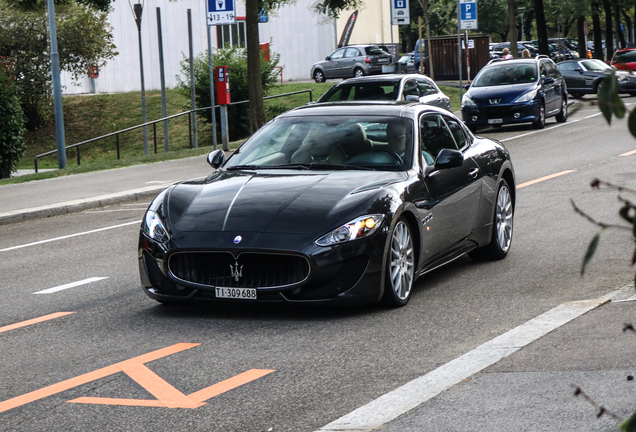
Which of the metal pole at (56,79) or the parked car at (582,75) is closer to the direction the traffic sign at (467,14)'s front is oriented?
the metal pole

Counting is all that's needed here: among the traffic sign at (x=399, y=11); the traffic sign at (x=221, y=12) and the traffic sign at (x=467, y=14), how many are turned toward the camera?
3

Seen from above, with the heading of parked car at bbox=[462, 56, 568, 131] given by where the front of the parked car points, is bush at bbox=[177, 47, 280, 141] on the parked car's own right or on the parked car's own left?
on the parked car's own right

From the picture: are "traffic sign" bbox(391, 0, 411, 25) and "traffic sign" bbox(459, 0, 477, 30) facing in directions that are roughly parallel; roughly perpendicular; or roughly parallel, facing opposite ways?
roughly parallel

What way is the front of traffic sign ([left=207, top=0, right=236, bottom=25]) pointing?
toward the camera

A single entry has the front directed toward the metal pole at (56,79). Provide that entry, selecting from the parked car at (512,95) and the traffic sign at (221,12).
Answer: the parked car

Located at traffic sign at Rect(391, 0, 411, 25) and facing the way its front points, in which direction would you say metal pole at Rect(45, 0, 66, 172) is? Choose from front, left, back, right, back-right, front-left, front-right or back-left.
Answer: front-right

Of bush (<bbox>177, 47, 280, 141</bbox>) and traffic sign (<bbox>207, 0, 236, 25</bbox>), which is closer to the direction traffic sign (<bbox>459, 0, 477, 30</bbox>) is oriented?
the traffic sign

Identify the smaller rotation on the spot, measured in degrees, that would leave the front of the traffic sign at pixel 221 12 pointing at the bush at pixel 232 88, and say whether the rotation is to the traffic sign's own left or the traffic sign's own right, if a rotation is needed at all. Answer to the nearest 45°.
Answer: approximately 180°

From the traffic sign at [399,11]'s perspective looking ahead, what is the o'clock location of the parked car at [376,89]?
The parked car is roughly at 12 o'clock from the traffic sign.

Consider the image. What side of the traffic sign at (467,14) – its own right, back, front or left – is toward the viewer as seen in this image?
front

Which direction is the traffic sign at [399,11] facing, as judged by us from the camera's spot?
facing the viewer
